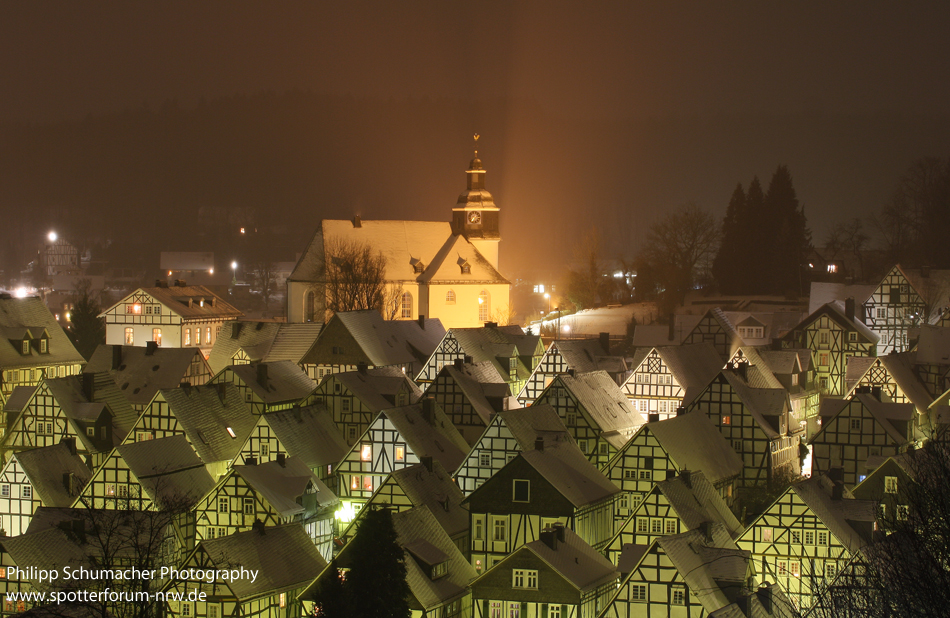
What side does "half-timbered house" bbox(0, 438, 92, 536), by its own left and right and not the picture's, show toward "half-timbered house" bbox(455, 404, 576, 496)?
left

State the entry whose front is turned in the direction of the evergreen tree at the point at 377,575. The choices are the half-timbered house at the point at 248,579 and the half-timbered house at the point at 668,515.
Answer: the half-timbered house at the point at 668,515

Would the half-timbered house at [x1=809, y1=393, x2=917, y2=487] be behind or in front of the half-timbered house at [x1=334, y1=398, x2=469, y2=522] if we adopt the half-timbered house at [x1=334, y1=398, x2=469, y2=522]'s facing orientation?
behind

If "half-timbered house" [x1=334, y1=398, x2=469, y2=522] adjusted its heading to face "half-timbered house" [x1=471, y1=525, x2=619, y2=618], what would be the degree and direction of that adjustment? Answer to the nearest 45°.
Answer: approximately 90° to its left

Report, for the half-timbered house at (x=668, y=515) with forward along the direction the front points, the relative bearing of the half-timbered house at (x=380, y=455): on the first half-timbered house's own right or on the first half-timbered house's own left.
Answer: on the first half-timbered house's own right

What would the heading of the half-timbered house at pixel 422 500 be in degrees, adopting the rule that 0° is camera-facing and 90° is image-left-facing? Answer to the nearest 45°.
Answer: approximately 45°

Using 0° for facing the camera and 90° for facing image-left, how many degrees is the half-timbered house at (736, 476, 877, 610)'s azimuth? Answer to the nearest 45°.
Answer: approximately 45°

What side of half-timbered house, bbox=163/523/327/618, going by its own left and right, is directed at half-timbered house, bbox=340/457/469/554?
back

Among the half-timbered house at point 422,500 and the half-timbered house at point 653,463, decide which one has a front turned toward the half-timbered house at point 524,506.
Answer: the half-timbered house at point 653,463

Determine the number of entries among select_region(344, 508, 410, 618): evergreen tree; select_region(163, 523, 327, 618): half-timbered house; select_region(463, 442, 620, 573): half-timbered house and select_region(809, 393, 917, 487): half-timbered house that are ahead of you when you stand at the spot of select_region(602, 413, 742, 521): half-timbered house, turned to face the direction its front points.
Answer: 3

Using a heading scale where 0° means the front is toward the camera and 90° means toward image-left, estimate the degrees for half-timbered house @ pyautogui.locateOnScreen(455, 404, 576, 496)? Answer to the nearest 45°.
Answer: approximately 45°
